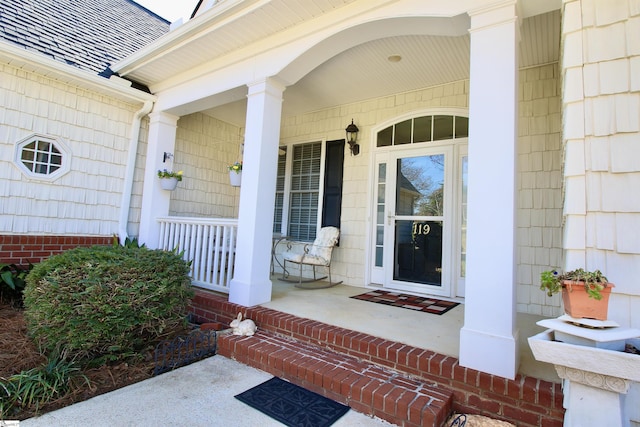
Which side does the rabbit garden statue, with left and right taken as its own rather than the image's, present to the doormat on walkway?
left

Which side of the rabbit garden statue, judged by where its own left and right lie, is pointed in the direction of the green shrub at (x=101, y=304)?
front

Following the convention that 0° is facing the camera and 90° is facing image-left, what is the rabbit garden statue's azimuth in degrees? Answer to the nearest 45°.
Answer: approximately 90°

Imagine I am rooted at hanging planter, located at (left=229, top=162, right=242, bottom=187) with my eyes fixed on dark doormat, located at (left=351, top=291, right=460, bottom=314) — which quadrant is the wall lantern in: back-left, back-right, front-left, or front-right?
front-left

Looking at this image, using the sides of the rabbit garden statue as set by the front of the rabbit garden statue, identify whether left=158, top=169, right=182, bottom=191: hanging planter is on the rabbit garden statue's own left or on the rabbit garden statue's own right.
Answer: on the rabbit garden statue's own right

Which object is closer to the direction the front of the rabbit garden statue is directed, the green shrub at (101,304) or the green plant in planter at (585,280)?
the green shrub

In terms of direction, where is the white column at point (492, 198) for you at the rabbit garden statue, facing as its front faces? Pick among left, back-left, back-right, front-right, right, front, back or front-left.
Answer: back-left

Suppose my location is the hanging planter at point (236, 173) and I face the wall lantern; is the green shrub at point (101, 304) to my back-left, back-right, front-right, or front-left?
back-right

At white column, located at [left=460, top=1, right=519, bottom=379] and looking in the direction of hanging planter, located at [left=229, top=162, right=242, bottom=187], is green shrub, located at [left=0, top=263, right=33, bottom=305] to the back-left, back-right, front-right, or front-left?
front-left

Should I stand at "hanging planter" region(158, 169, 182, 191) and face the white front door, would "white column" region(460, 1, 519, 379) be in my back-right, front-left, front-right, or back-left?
front-right

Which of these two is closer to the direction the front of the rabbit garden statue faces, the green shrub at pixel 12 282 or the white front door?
the green shrub

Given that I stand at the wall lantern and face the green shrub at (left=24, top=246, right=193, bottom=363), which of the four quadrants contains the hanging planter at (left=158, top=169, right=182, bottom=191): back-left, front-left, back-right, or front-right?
front-right

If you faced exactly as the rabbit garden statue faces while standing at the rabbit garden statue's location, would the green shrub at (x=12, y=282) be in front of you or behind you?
in front

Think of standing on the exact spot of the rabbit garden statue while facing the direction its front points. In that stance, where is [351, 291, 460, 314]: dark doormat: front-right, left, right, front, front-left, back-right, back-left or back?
back
